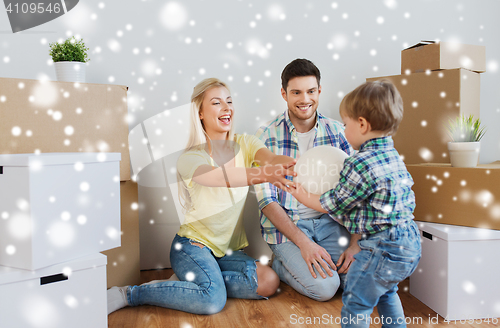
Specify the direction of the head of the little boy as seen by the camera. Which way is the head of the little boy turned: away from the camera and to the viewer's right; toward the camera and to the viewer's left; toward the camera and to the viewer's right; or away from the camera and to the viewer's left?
away from the camera and to the viewer's left

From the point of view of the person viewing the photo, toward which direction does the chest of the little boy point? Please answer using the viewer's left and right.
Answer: facing away from the viewer and to the left of the viewer

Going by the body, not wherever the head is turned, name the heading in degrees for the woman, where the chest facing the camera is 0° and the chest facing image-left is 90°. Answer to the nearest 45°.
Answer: approximately 315°

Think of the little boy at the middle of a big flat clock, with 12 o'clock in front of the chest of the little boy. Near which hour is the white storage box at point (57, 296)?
The white storage box is roughly at 10 o'clock from the little boy.

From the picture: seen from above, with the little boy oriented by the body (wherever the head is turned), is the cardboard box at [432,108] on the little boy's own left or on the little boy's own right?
on the little boy's own right

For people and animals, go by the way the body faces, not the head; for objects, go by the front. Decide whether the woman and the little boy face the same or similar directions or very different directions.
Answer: very different directions

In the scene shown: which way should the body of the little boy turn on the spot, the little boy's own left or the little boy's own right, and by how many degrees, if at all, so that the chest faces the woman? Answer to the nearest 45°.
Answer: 0° — they already face them

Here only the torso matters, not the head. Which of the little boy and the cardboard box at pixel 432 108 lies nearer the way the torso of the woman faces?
the little boy

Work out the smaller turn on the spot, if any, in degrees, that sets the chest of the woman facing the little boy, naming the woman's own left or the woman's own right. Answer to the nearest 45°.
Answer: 0° — they already face them

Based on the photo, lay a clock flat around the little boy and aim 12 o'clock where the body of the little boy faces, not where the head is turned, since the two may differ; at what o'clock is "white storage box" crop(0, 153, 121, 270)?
The white storage box is roughly at 10 o'clock from the little boy.
